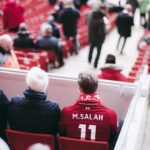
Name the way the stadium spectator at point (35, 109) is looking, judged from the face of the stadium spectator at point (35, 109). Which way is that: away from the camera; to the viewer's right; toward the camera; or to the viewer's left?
away from the camera

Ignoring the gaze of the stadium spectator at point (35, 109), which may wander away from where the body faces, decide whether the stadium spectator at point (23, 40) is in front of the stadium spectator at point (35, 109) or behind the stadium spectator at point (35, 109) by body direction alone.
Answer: in front

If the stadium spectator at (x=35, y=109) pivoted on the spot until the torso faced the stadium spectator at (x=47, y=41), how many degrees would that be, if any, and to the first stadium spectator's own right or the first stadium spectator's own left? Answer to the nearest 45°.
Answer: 0° — they already face them

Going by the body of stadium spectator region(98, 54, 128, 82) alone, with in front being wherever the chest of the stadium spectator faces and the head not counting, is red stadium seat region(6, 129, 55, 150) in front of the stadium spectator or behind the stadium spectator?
behind

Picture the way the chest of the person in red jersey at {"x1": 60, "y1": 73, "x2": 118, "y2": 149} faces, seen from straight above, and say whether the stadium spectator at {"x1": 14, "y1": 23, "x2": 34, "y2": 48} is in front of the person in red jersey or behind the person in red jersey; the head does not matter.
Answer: in front

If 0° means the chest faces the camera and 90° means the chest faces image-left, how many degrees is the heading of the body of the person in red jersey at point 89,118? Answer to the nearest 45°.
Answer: approximately 180°

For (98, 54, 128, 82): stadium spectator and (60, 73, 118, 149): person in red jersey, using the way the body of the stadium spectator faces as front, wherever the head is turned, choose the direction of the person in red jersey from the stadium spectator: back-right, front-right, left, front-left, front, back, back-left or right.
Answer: back

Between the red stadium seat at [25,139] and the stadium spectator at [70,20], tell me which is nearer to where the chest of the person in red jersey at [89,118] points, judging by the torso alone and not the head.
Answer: the stadium spectator

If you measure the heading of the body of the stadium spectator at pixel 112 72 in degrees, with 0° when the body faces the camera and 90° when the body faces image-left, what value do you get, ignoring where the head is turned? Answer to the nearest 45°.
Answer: approximately 180°

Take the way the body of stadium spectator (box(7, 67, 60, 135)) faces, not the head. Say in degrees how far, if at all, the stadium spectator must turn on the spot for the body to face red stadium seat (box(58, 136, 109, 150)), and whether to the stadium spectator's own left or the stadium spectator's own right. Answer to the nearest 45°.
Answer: approximately 135° to the stadium spectator's own right

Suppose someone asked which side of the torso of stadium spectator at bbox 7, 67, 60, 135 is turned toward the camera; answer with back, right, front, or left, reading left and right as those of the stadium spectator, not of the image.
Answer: back
